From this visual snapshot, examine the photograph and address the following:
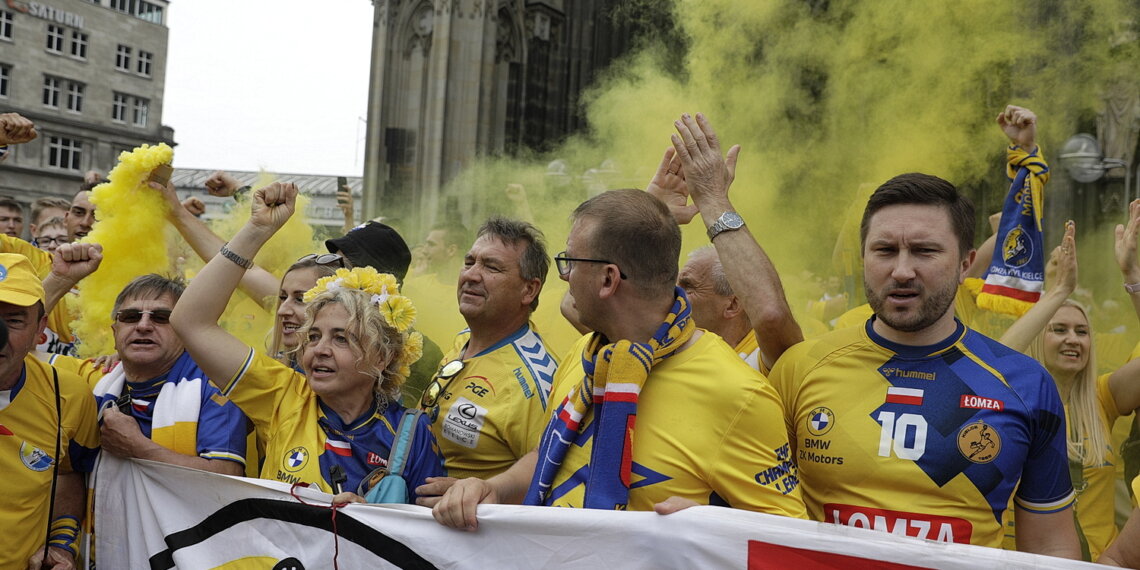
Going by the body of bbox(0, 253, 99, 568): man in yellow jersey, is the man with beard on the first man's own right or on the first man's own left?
on the first man's own left

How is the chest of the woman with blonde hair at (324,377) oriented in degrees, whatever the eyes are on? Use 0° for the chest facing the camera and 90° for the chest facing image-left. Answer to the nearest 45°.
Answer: approximately 45°

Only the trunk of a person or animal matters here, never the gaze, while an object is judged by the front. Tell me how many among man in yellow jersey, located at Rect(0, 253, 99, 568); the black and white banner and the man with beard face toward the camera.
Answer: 3

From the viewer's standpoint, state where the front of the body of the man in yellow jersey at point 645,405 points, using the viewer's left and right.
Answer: facing the viewer and to the left of the viewer

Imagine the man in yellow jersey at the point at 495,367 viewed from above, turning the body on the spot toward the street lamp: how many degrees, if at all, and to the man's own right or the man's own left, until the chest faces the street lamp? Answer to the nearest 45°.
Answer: approximately 180°

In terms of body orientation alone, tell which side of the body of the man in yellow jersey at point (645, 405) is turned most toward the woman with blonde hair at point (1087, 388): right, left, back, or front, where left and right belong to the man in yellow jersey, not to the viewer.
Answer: back

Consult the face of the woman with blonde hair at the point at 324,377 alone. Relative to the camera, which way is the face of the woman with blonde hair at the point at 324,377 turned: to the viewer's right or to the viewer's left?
to the viewer's left

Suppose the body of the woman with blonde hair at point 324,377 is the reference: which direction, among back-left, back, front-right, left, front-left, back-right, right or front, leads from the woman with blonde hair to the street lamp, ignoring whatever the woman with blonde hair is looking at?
back

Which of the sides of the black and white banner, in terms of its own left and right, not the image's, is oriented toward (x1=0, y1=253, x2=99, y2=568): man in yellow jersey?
right

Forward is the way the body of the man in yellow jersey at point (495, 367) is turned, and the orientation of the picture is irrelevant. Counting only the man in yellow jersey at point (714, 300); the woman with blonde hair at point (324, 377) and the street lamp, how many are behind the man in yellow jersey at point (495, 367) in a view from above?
2
